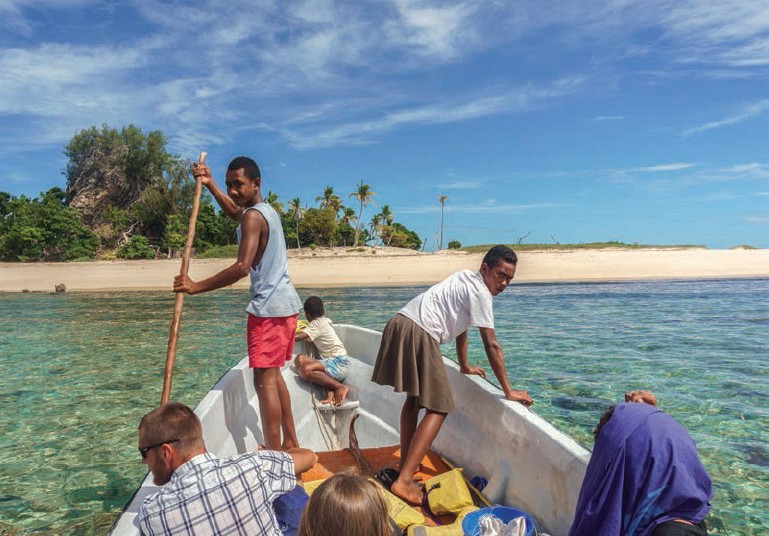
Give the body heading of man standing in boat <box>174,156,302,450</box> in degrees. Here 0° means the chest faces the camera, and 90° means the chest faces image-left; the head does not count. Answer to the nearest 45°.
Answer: approximately 90°

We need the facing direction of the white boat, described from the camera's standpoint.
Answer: facing away from the viewer

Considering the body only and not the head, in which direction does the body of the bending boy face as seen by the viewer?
to the viewer's right

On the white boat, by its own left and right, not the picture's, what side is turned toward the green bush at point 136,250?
front

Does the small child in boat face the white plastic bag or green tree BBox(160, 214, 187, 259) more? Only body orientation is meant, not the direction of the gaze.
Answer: the green tree

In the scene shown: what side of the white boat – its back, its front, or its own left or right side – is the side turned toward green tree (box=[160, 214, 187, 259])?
front

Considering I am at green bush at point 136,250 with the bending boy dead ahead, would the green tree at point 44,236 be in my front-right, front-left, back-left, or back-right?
back-right

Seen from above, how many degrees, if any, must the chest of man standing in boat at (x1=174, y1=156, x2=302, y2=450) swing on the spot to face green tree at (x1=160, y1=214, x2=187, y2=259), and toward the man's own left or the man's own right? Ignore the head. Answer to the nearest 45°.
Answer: approximately 90° to the man's own right
